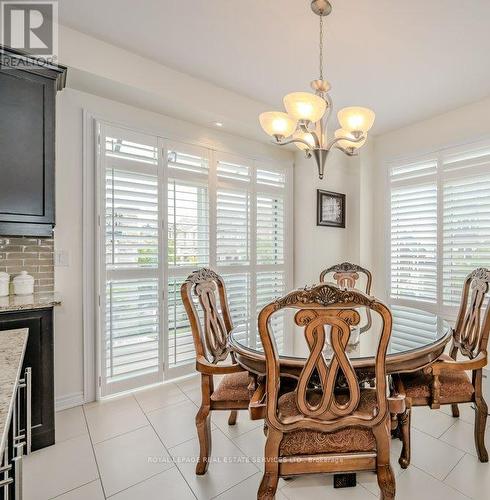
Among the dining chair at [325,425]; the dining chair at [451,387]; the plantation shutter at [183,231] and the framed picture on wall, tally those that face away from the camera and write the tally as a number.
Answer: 1

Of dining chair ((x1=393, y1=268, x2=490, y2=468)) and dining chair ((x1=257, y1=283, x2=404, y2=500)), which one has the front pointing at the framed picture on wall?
dining chair ((x1=257, y1=283, x2=404, y2=500))

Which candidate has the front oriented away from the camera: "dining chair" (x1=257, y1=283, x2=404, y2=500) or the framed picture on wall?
the dining chair

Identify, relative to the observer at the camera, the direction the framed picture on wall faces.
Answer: facing the viewer and to the right of the viewer

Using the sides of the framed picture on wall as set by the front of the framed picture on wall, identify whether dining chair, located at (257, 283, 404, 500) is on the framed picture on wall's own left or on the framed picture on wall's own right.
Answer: on the framed picture on wall's own right

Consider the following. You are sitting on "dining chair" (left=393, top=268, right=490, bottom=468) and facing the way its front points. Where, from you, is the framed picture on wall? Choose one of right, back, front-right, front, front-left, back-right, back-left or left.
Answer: right

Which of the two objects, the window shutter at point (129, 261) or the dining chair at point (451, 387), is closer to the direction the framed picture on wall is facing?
the dining chair

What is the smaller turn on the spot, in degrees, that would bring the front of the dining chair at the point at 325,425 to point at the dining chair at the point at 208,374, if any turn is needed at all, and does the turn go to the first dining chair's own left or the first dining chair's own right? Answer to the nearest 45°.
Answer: approximately 45° to the first dining chair's own left

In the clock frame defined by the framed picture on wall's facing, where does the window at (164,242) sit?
The window is roughly at 3 o'clock from the framed picture on wall.

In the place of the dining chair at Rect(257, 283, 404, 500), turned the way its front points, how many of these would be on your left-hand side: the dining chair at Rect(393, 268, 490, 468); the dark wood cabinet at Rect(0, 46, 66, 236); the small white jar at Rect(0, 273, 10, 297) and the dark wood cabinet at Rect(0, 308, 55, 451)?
3

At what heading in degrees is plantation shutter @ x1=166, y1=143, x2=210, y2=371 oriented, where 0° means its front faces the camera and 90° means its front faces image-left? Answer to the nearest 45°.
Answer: approximately 315°

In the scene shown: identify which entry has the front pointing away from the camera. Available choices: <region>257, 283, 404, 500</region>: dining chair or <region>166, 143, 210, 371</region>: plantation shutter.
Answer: the dining chair

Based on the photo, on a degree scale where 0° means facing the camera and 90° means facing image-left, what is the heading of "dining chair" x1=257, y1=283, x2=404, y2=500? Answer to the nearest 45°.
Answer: approximately 180°

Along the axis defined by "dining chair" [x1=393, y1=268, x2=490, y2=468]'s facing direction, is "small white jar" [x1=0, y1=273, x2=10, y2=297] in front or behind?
in front

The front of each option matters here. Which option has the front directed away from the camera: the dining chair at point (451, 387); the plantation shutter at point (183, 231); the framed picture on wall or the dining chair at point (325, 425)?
the dining chair at point (325, 425)

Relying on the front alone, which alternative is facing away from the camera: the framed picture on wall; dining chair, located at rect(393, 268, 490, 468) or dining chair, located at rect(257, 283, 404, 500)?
dining chair, located at rect(257, 283, 404, 500)

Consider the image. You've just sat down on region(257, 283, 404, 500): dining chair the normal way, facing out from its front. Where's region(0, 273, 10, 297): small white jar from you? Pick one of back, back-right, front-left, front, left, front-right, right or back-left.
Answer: left

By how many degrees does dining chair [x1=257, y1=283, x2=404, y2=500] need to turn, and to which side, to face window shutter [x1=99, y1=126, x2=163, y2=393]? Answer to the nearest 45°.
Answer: approximately 45° to its left

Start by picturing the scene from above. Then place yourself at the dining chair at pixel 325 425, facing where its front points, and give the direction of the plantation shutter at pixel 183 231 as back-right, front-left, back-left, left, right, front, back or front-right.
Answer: front-left
